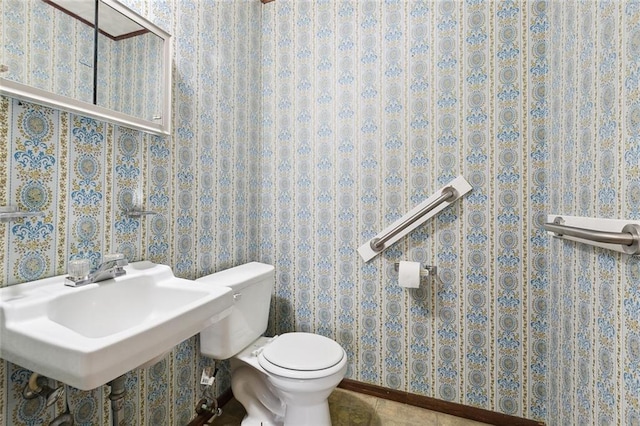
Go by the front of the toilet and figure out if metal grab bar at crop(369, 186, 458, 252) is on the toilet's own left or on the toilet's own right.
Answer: on the toilet's own left

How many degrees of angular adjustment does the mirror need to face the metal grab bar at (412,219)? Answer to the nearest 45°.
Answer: approximately 45° to its left

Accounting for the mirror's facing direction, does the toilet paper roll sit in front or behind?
in front

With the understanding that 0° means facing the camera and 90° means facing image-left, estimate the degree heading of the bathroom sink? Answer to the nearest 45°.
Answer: approximately 315°

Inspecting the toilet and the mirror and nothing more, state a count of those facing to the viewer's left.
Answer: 0

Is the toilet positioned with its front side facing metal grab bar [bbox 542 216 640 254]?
yes

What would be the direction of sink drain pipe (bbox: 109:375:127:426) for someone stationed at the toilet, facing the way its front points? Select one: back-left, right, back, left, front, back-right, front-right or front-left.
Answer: right

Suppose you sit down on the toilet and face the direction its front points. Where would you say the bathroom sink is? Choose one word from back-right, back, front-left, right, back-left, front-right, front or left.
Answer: right
